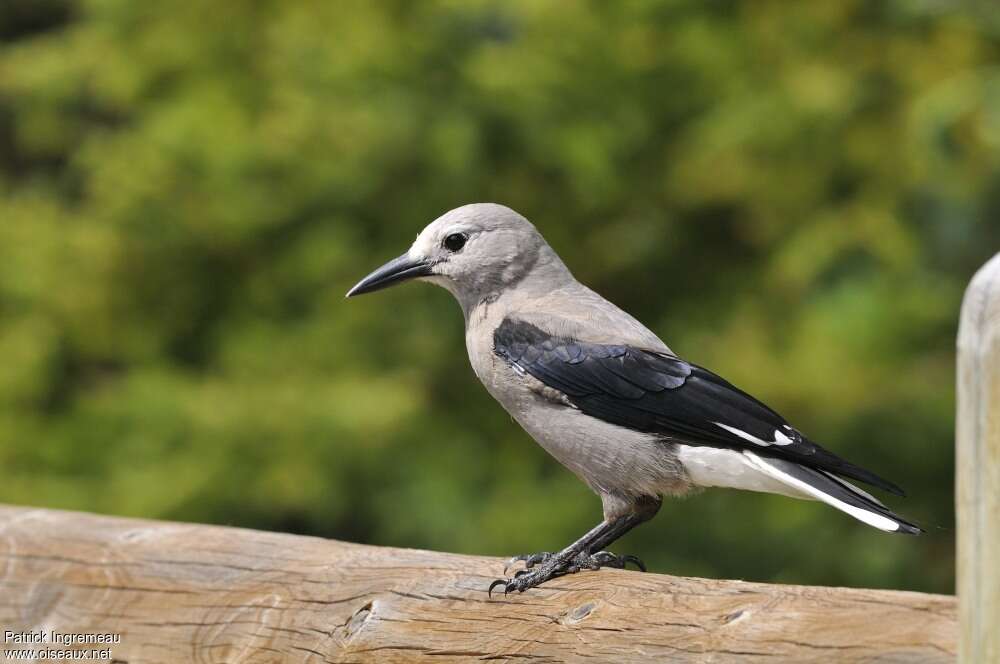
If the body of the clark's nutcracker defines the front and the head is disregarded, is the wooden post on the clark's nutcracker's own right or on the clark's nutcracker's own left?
on the clark's nutcracker's own left

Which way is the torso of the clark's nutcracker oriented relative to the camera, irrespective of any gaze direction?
to the viewer's left
